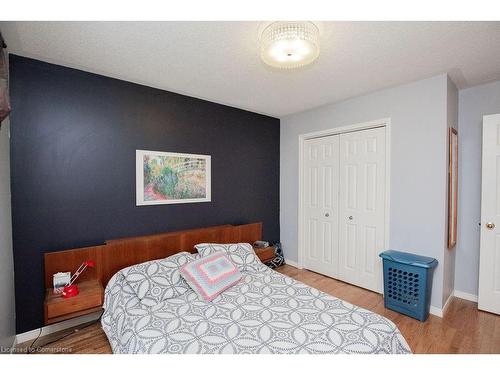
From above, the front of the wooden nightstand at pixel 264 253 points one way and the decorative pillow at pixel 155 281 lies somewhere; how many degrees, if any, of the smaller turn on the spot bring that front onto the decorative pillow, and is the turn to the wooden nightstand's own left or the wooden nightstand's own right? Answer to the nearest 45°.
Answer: approximately 90° to the wooden nightstand's own right

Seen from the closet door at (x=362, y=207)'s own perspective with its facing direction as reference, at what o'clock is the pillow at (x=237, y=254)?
The pillow is roughly at 12 o'clock from the closet door.

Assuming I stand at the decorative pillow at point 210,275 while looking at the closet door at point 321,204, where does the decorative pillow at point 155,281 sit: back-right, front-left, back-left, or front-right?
back-left

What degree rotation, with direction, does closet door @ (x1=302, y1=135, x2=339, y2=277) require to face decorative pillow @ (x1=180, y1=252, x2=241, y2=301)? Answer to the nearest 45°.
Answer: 0° — it already faces it

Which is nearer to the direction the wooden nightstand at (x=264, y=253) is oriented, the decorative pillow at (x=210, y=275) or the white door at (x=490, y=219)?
the white door

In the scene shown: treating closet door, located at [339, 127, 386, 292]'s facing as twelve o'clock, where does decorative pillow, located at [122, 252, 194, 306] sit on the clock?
The decorative pillow is roughly at 12 o'clock from the closet door.

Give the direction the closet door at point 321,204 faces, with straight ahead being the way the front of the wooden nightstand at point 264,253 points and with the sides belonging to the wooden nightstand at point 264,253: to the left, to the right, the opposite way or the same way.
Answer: to the right

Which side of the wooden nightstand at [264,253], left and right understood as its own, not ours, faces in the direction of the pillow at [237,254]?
right

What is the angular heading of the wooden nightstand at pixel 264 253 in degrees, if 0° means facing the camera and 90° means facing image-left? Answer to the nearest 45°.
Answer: approximately 315°
